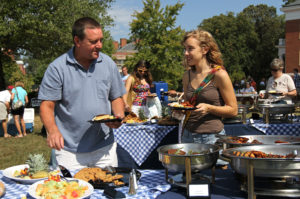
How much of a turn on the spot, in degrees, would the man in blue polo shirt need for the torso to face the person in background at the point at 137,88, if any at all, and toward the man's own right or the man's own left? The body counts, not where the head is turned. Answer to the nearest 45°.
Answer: approximately 135° to the man's own left

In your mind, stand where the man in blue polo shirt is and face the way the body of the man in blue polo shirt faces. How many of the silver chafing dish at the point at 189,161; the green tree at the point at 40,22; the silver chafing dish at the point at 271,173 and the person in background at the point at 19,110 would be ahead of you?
2

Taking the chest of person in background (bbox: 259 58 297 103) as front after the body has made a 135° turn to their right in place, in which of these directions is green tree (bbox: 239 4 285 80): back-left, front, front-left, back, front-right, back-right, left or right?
front

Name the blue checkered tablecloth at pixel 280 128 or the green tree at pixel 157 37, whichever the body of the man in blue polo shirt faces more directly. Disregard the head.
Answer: the blue checkered tablecloth

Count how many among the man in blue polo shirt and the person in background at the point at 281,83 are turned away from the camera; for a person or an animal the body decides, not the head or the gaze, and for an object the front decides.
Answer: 0

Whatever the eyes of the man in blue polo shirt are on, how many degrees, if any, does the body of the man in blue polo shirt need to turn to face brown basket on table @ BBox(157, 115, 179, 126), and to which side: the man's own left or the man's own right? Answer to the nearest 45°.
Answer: approximately 90° to the man's own left

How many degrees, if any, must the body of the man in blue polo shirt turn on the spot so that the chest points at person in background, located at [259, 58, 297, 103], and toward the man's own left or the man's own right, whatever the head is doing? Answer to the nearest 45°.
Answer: approximately 90° to the man's own left

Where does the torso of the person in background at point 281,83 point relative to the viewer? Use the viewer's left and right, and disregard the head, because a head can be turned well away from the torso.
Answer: facing the viewer and to the left of the viewer

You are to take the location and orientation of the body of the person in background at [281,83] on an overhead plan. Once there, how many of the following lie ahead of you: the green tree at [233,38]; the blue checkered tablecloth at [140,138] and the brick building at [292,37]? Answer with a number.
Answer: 1

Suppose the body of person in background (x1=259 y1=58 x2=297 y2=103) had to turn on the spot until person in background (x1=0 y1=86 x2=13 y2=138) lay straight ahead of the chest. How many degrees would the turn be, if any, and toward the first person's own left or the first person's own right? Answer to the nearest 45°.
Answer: approximately 45° to the first person's own right

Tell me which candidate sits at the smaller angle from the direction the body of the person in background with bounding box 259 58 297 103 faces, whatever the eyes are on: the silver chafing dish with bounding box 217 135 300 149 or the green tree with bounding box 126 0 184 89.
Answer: the silver chafing dish

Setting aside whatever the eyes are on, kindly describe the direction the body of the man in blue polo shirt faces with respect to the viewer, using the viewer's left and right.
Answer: facing the viewer and to the right of the viewer

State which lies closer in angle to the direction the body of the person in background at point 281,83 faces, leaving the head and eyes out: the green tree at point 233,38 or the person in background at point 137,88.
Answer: the person in background
